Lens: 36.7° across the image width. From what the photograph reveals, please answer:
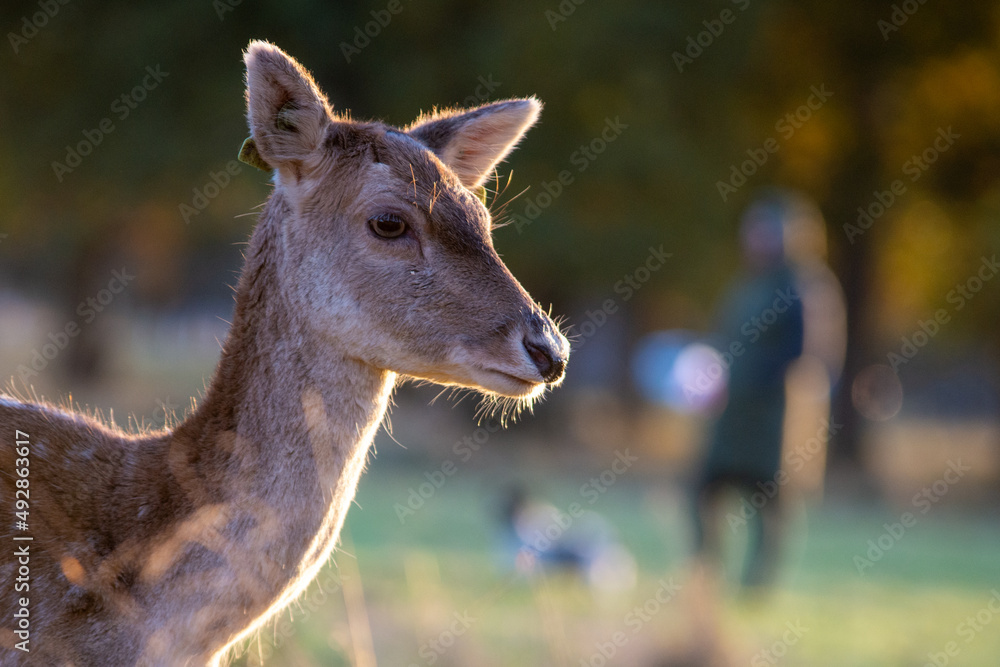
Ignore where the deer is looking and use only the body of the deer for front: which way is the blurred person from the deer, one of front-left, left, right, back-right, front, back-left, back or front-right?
front-left

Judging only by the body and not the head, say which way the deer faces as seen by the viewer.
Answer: to the viewer's right
